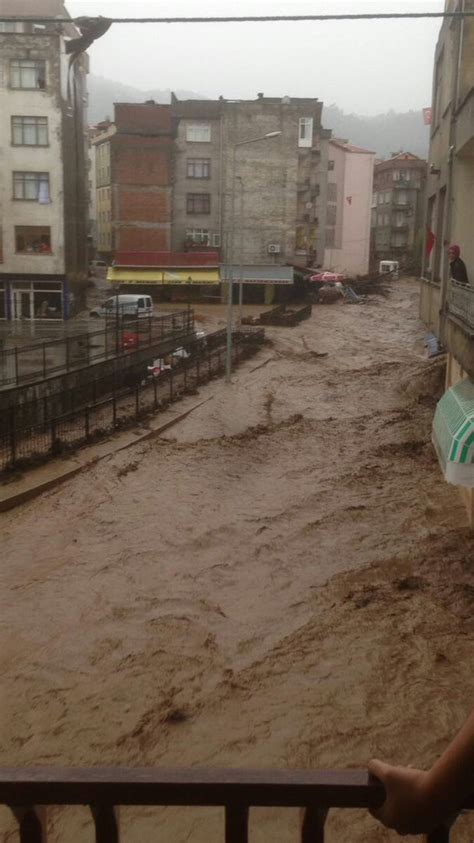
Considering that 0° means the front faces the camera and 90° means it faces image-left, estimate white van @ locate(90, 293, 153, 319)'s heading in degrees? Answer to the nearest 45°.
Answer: approximately 90°

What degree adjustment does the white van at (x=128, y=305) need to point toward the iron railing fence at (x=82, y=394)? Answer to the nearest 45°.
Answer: approximately 90° to its left
